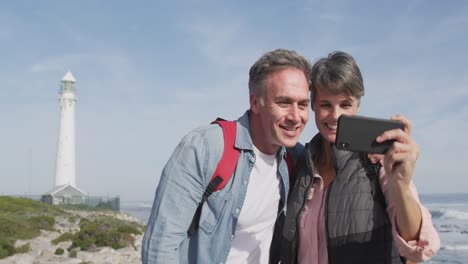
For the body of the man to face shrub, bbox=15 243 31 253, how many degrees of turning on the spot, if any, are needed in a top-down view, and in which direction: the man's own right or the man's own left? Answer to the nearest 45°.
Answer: approximately 180°

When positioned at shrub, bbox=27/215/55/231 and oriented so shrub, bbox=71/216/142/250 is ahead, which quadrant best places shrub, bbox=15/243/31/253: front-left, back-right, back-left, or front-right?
front-right

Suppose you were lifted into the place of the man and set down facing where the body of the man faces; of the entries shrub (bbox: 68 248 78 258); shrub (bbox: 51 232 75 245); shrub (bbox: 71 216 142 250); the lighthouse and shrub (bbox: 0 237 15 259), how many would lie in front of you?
0

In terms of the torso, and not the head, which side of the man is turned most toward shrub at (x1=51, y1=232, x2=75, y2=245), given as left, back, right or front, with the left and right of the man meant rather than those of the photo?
back

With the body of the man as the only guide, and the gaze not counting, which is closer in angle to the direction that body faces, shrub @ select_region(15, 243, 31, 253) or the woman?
the woman

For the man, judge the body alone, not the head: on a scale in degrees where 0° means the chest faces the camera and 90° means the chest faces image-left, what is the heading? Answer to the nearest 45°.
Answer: approximately 315°

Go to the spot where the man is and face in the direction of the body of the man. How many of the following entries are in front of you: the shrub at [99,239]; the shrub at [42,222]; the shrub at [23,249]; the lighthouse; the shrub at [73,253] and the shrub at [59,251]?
0

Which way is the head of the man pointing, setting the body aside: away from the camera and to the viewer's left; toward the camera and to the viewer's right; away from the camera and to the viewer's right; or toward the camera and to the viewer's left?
toward the camera and to the viewer's right

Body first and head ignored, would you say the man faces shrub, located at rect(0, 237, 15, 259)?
no

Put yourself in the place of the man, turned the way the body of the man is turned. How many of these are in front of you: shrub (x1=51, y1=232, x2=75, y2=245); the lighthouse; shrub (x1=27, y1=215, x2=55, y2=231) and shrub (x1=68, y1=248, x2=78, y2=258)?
0

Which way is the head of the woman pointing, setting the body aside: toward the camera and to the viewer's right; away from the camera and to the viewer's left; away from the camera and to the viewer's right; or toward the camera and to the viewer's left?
toward the camera and to the viewer's right

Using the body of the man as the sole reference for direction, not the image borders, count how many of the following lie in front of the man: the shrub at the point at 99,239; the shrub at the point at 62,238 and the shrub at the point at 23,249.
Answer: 0

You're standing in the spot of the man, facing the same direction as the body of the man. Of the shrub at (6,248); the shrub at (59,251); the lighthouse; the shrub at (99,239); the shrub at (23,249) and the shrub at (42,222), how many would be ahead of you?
0

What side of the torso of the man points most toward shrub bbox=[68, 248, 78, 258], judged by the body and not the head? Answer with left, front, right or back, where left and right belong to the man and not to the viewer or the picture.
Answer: back

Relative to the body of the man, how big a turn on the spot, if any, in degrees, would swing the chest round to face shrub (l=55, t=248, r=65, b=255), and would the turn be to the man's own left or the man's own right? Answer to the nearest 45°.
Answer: approximately 180°
